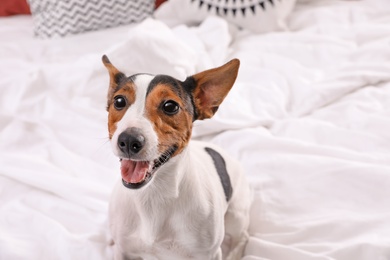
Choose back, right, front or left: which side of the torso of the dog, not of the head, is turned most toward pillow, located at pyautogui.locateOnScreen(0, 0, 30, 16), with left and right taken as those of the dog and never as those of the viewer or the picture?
right

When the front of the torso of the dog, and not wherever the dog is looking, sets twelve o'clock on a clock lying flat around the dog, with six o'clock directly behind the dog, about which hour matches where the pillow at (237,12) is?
The pillow is roughly at 5 o'clock from the dog.

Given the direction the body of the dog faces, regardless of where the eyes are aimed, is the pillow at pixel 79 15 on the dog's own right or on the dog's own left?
on the dog's own right

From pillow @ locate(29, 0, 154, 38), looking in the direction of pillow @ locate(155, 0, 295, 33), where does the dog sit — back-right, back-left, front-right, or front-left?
front-right

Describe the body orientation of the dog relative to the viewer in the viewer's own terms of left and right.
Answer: facing the viewer and to the left of the viewer
